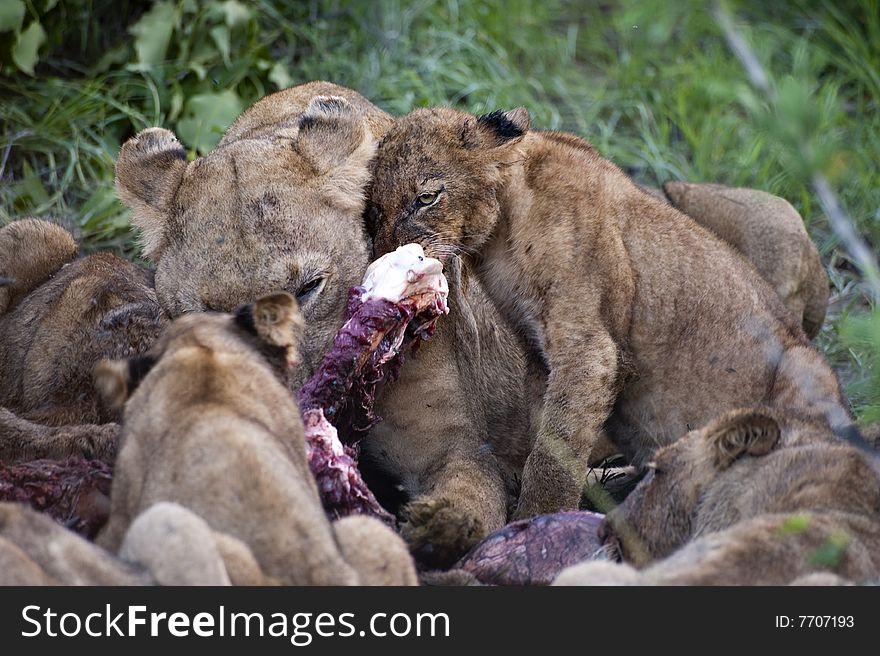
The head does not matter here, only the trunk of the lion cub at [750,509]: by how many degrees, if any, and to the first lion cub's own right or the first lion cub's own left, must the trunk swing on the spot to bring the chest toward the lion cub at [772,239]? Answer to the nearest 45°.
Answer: approximately 90° to the first lion cub's own right

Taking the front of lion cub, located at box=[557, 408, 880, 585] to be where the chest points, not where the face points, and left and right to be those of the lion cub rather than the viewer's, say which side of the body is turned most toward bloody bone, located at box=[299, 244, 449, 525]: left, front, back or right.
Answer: front

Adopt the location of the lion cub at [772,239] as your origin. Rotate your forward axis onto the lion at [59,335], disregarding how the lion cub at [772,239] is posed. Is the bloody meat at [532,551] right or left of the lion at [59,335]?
left

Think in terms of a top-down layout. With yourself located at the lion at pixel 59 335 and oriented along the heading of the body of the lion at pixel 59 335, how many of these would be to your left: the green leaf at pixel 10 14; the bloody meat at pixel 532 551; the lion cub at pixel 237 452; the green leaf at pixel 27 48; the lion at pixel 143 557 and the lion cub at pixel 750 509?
2

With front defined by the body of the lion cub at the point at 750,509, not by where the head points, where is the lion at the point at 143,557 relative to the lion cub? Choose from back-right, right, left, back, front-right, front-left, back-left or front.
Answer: front-left

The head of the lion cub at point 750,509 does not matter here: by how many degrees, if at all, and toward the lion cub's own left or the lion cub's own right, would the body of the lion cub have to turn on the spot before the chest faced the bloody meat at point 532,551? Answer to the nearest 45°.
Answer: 0° — it already faces it

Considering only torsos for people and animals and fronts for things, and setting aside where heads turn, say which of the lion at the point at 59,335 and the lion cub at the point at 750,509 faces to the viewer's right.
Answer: the lion

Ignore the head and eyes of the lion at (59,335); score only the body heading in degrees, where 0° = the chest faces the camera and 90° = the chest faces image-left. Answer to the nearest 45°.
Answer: approximately 270°

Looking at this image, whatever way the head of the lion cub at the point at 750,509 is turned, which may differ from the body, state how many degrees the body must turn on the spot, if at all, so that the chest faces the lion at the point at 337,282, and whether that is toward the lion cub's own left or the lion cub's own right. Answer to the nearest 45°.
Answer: approximately 45° to the lion cub's own right

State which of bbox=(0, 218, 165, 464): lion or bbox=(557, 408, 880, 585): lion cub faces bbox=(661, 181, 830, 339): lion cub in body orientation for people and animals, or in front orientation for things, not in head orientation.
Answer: the lion

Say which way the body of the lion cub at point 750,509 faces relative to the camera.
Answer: to the viewer's left

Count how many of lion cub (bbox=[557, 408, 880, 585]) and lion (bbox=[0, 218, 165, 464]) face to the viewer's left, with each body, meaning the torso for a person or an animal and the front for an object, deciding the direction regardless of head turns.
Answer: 1

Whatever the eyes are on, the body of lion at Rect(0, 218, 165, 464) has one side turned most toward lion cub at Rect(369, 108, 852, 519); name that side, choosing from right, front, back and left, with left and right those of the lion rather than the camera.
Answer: front

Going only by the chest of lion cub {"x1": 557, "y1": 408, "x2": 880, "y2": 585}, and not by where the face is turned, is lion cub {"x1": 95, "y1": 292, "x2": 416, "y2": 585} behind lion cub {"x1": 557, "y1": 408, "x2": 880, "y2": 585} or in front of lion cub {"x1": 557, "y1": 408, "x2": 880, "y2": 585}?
in front
